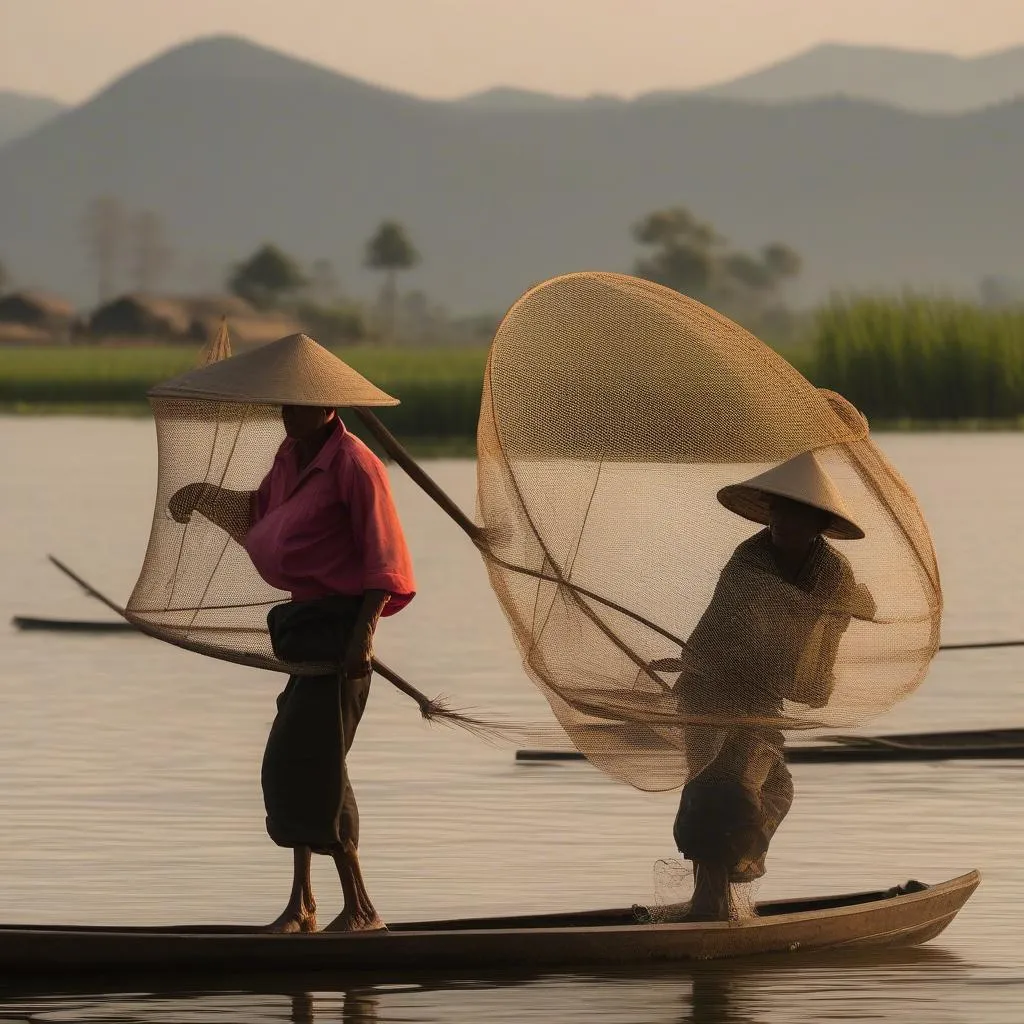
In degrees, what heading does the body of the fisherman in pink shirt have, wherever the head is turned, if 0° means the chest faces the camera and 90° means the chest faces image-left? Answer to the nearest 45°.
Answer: approximately 45°

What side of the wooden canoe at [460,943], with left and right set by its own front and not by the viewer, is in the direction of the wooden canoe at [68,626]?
left

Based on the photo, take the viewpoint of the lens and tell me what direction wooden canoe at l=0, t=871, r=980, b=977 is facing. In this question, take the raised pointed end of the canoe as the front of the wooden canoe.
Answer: facing to the right of the viewer

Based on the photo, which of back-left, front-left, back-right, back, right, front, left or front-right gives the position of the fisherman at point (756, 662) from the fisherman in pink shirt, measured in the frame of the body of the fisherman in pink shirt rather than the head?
back-left
